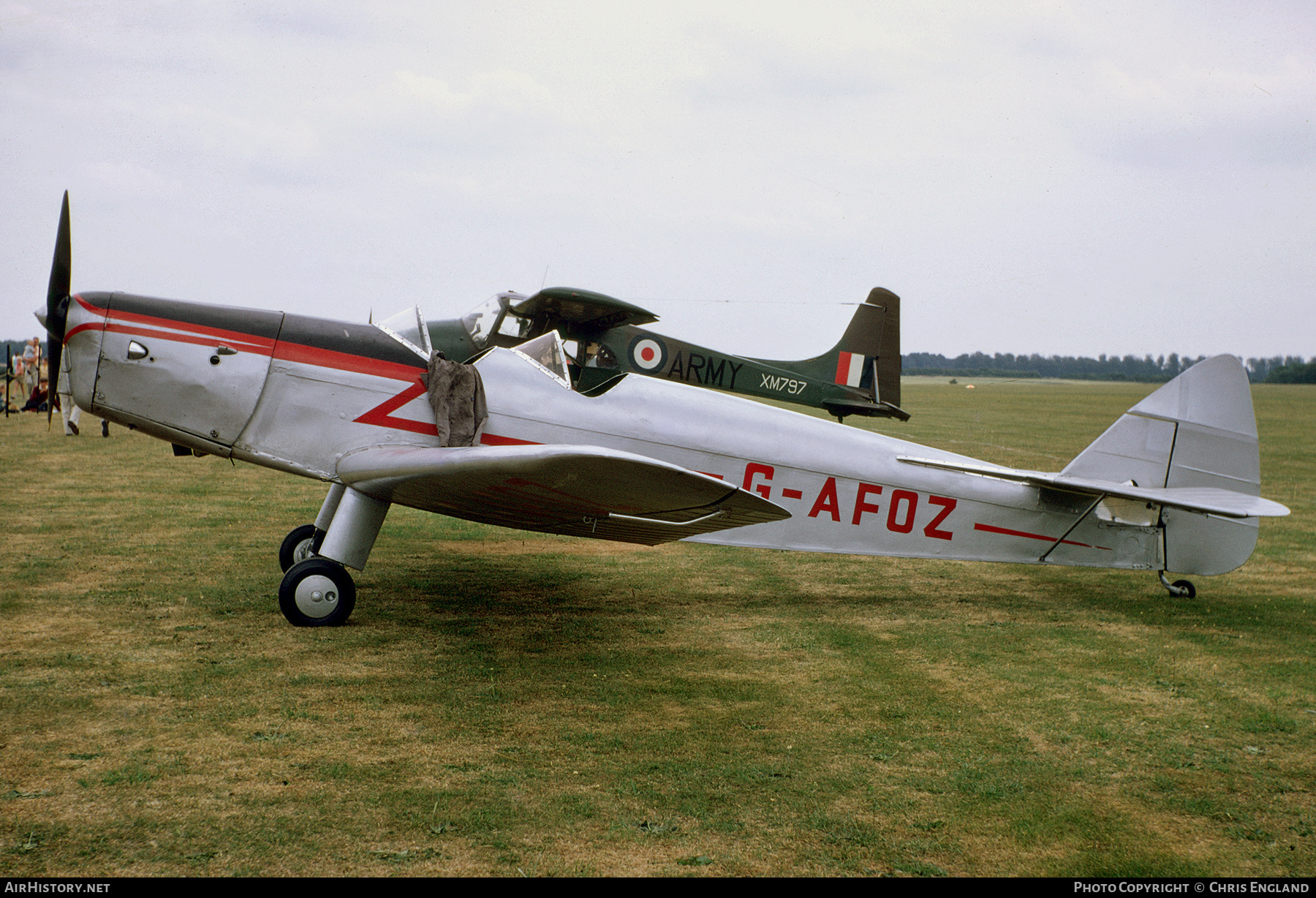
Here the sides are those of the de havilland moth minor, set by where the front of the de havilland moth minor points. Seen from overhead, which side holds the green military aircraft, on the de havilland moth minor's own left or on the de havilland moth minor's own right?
on the de havilland moth minor's own right

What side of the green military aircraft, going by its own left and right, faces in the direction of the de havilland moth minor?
left

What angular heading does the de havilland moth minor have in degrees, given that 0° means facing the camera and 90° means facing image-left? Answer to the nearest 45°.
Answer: approximately 90°

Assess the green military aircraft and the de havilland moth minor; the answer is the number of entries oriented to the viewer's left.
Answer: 2

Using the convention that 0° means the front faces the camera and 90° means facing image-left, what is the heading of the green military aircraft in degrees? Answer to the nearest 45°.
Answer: approximately 90°
